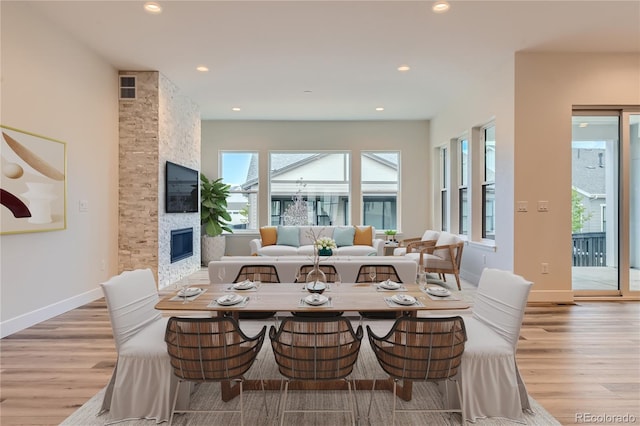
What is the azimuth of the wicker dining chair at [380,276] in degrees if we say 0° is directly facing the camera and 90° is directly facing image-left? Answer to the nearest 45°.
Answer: approximately 0°

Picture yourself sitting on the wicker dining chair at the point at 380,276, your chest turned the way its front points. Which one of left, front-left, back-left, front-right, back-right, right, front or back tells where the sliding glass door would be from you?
back-left

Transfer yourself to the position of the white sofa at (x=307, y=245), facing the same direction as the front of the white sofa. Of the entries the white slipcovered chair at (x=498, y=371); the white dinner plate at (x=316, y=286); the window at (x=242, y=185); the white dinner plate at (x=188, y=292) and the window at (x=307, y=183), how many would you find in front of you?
3

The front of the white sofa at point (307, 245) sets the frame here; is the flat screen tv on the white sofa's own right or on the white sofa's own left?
on the white sofa's own right

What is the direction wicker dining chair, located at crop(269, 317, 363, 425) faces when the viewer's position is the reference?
facing away from the viewer

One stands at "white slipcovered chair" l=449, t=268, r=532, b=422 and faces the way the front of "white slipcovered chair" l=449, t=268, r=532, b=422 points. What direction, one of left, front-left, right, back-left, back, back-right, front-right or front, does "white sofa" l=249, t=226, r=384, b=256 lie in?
right

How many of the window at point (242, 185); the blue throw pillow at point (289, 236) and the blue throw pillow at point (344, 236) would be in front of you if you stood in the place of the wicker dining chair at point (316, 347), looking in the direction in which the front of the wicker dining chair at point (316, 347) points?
3

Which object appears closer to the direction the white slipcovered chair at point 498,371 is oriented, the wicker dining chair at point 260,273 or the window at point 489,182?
the wicker dining chair

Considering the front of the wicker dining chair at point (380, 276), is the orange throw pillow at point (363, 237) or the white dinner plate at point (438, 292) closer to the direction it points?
the white dinner plate

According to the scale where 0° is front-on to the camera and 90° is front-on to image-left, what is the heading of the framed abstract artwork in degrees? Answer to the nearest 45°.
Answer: approximately 315°

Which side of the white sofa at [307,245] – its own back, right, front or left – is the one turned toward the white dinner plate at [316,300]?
front

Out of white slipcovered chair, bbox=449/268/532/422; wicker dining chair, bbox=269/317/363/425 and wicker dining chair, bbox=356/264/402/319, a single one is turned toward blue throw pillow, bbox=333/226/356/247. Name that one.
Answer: wicker dining chair, bbox=269/317/363/425

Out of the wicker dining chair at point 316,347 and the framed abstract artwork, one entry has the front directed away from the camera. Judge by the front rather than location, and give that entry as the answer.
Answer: the wicker dining chair

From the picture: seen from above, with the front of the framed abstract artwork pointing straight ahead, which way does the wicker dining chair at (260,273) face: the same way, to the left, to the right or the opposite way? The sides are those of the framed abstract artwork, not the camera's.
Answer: to the right
